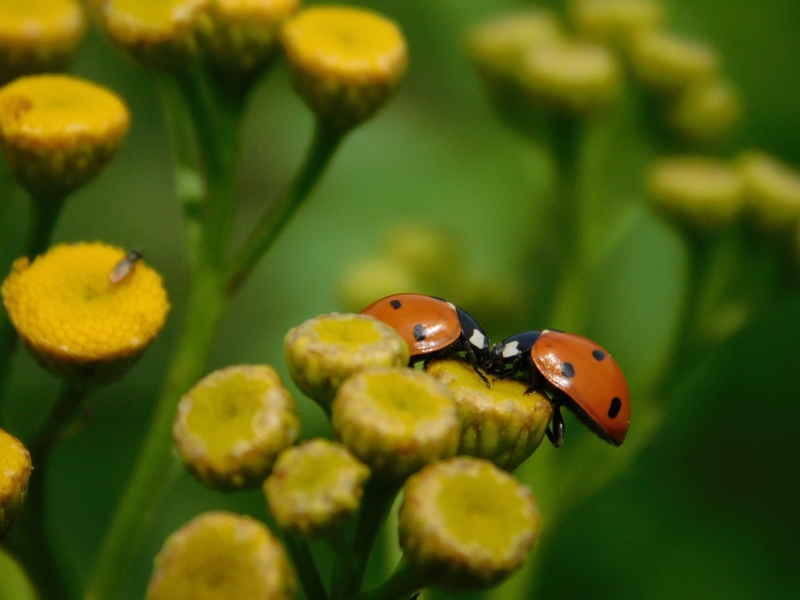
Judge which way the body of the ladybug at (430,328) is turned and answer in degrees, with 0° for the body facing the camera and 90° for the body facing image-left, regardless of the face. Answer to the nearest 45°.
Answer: approximately 270°

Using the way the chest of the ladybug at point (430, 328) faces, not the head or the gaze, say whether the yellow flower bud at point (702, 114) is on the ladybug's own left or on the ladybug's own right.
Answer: on the ladybug's own left

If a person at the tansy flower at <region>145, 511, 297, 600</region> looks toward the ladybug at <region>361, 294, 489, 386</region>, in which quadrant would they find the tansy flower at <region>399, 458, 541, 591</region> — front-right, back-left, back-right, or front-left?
front-right

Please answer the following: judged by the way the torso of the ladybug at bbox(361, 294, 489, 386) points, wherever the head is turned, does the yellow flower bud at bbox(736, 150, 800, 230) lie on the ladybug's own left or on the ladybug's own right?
on the ladybug's own left

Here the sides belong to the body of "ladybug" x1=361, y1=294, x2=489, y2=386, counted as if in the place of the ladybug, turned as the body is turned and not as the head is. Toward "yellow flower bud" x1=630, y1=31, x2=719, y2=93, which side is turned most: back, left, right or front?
left

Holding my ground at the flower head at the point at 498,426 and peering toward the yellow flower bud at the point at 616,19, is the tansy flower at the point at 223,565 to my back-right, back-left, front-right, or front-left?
back-left
